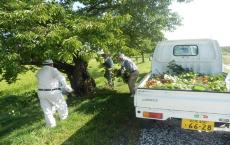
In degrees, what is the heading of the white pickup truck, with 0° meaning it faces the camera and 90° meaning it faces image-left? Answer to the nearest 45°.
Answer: approximately 180°

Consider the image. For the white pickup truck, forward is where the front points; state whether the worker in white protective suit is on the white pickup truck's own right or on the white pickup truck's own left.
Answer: on the white pickup truck's own left

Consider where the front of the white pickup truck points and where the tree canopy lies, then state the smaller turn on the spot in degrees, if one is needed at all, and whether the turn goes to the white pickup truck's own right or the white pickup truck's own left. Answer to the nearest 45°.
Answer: approximately 90° to the white pickup truck's own left
